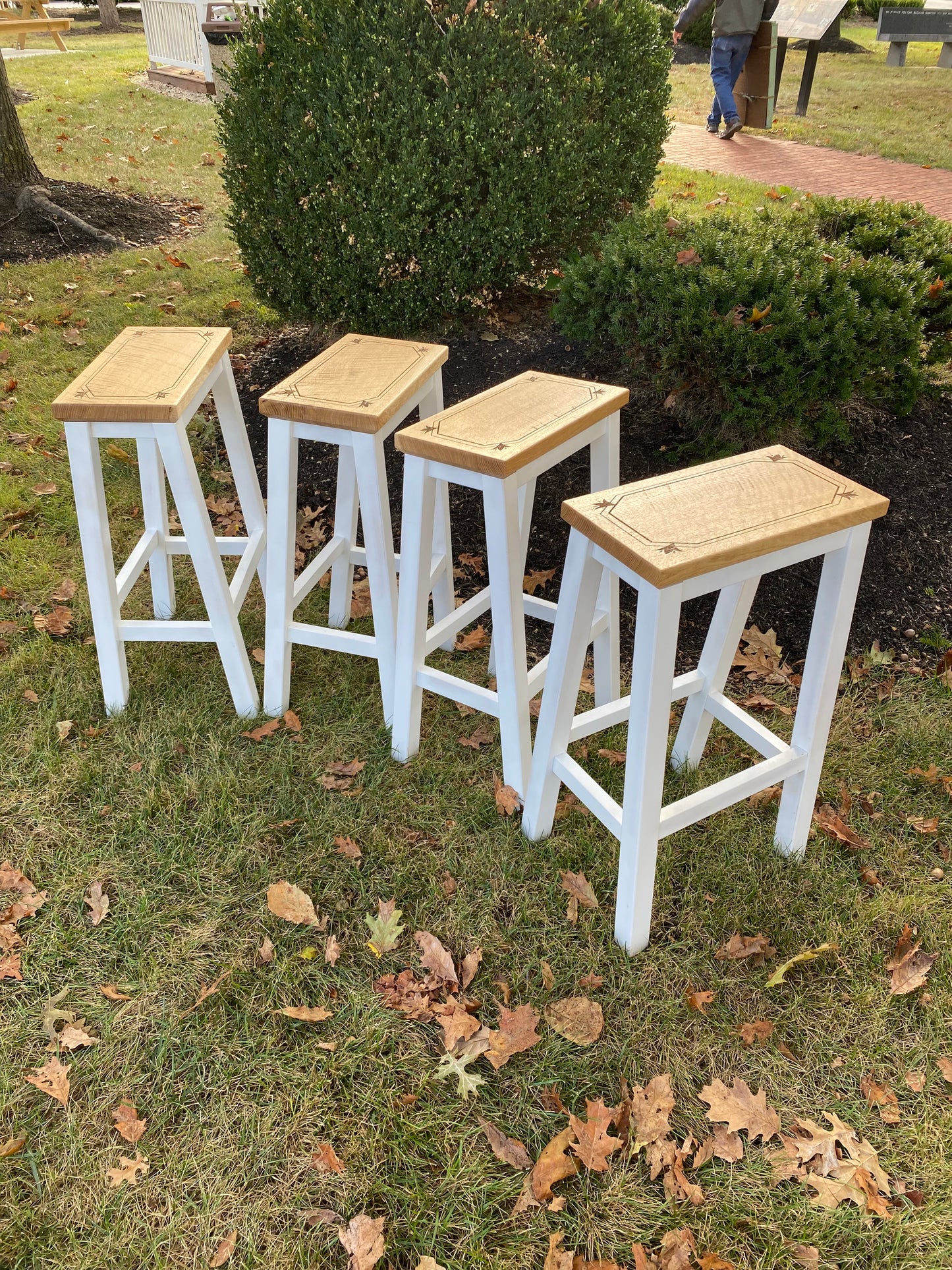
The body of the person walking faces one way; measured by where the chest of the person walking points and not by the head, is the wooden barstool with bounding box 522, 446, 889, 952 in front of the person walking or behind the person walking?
behind

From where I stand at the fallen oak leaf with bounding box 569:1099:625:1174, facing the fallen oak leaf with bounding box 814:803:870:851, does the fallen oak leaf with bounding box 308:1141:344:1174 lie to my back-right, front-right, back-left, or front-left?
back-left

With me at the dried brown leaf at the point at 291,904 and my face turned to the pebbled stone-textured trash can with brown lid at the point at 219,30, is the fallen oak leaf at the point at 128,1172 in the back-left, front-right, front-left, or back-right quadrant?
back-left

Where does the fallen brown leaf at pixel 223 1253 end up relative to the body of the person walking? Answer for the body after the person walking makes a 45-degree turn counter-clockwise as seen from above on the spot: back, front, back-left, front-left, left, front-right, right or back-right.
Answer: back-left

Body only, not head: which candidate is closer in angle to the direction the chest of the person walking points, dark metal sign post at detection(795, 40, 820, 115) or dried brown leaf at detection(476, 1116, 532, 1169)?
the dark metal sign post

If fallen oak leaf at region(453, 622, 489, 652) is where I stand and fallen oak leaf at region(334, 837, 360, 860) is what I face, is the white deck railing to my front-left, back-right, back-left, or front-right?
back-right
